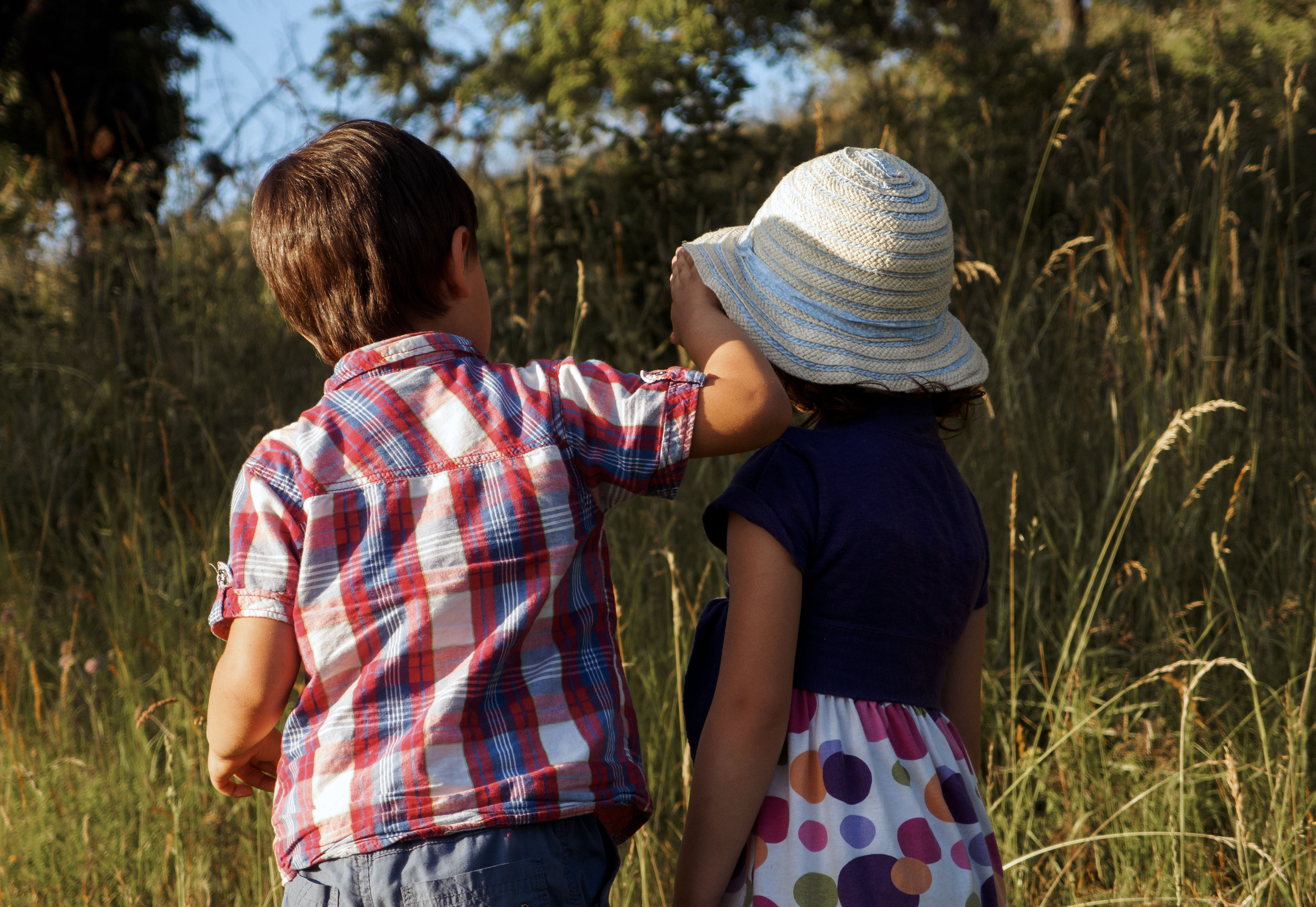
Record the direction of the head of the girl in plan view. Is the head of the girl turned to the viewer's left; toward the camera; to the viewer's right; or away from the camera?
away from the camera

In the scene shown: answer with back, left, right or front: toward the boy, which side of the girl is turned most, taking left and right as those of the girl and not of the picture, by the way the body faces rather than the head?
left

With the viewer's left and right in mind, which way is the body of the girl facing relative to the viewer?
facing away from the viewer and to the left of the viewer
